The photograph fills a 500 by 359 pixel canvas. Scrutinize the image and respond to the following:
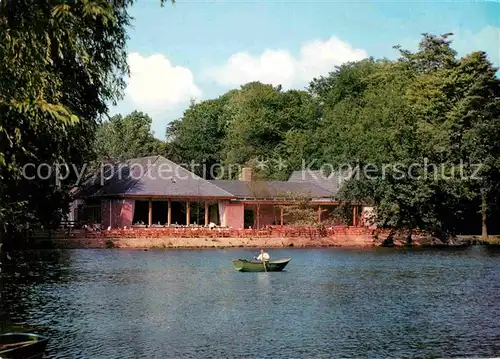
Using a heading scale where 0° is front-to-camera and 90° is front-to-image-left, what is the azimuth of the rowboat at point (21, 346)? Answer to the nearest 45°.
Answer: approximately 270°

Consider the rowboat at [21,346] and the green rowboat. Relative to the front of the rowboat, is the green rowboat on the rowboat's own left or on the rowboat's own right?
on the rowboat's own left
